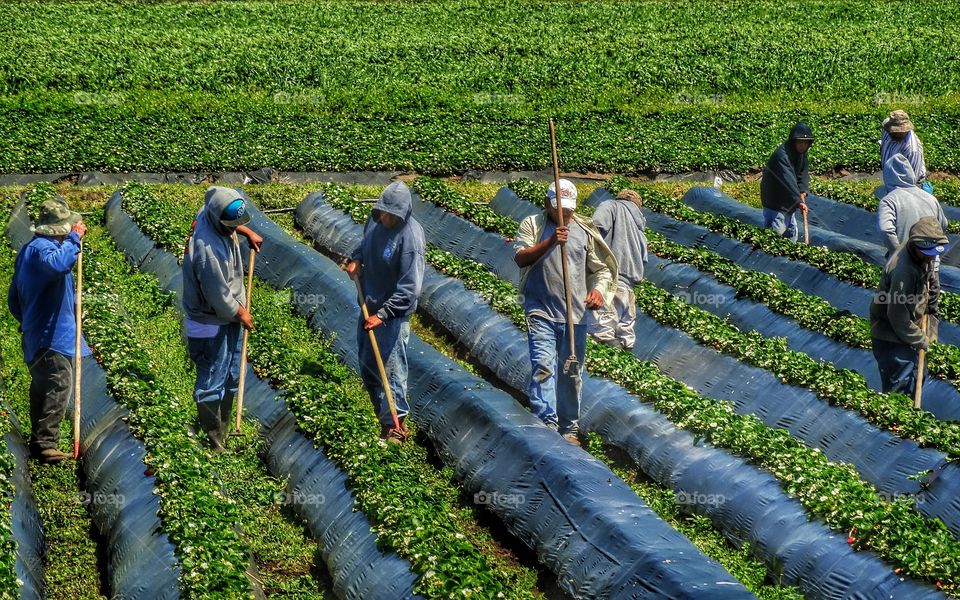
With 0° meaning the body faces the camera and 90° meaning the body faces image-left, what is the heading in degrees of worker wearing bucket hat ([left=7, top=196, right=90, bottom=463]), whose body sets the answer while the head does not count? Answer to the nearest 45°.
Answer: approximately 270°

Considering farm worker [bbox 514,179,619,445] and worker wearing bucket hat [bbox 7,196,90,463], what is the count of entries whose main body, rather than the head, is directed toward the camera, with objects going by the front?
1

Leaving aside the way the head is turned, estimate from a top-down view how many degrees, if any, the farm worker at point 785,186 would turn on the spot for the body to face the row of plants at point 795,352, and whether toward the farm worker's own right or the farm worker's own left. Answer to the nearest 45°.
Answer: approximately 45° to the farm worker's own right

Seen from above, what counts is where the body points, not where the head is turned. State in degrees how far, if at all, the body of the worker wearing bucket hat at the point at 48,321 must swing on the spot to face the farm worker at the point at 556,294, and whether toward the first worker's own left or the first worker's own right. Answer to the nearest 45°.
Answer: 0° — they already face them

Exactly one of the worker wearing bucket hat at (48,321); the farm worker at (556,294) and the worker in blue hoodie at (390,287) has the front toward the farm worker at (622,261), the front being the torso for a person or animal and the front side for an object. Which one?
the worker wearing bucket hat

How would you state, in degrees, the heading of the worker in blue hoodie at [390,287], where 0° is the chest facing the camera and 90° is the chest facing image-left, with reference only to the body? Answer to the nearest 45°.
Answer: approximately 45°

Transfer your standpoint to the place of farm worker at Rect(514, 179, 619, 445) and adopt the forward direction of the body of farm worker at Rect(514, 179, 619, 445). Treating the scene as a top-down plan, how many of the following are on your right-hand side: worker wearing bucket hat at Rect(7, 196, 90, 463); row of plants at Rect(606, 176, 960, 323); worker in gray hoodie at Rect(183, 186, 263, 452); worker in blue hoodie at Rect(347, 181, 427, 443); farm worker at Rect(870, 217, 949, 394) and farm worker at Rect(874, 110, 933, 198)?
3
